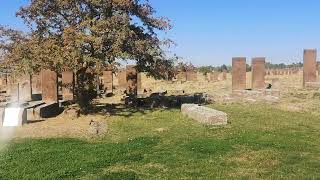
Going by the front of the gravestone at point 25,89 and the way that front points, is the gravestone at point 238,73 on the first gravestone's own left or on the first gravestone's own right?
on the first gravestone's own left

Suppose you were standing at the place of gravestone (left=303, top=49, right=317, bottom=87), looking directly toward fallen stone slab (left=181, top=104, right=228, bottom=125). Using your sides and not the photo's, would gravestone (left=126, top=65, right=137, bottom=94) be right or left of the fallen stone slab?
right

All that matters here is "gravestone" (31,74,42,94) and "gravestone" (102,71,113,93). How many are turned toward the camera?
2

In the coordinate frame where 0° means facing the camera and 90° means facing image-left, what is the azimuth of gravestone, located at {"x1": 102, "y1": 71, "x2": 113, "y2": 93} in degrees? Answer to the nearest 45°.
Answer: approximately 0°

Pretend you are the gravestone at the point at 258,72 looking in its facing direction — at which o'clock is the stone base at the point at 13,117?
The stone base is roughly at 1 o'clock from the gravestone.

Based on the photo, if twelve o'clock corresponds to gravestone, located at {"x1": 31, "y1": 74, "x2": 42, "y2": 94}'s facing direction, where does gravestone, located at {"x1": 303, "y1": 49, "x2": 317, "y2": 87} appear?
gravestone, located at {"x1": 303, "y1": 49, "x2": 317, "y2": 87} is roughly at 10 o'clock from gravestone, located at {"x1": 31, "y1": 74, "x2": 42, "y2": 94}.

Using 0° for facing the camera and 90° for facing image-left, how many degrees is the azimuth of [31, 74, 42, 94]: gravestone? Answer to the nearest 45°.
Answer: approximately 0°

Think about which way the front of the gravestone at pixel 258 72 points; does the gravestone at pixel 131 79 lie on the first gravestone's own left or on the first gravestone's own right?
on the first gravestone's own right
